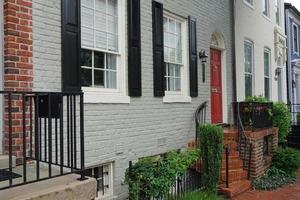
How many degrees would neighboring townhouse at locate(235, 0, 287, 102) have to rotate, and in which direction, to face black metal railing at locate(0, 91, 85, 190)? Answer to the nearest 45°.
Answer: approximately 45° to its right

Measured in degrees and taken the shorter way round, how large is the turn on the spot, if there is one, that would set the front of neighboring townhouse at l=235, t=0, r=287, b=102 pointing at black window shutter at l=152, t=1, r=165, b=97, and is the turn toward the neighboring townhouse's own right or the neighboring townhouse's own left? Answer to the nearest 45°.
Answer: approximately 45° to the neighboring townhouse's own right

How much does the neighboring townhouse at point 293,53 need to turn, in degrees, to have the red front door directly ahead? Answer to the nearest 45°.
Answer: approximately 45° to its right

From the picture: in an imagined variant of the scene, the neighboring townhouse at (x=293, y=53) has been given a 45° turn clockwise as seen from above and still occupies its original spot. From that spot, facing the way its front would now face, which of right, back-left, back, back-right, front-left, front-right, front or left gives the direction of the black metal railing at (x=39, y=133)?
front

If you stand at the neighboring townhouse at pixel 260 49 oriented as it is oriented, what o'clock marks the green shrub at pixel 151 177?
The green shrub is roughly at 2 o'clock from the neighboring townhouse.

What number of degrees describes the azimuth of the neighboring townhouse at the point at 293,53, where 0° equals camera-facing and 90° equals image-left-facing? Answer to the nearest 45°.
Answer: approximately 315°

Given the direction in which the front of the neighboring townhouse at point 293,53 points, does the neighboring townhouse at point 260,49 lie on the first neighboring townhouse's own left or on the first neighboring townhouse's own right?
on the first neighboring townhouse's own right

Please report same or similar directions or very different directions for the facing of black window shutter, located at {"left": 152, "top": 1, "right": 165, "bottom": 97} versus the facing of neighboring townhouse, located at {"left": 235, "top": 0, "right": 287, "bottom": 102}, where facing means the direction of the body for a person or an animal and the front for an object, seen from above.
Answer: same or similar directions

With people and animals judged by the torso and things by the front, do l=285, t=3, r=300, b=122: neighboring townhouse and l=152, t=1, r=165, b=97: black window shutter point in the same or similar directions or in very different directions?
same or similar directions

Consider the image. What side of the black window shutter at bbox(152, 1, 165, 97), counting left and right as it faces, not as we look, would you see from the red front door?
left

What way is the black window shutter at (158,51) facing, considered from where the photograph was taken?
facing the viewer and to the right of the viewer

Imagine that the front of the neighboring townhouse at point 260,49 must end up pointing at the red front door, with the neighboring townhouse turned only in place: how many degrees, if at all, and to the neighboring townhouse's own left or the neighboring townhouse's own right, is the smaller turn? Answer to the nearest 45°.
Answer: approximately 45° to the neighboring townhouse's own right

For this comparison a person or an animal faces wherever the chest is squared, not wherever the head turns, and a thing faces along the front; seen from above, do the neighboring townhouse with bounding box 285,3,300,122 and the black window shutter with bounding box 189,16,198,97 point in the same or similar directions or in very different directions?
same or similar directions

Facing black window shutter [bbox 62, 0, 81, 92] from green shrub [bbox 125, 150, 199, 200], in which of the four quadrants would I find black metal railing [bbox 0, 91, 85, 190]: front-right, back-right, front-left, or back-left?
front-left

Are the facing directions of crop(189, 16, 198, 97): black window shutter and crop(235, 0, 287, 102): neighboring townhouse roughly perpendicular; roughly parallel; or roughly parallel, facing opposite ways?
roughly parallel

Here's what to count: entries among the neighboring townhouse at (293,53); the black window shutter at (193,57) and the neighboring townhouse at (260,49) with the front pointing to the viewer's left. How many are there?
0

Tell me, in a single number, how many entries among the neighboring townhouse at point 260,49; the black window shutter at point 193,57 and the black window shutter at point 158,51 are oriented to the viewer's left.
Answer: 0

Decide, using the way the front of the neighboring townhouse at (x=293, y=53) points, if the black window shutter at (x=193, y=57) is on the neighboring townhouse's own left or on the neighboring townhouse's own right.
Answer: on the neighboring townhouse's own right
